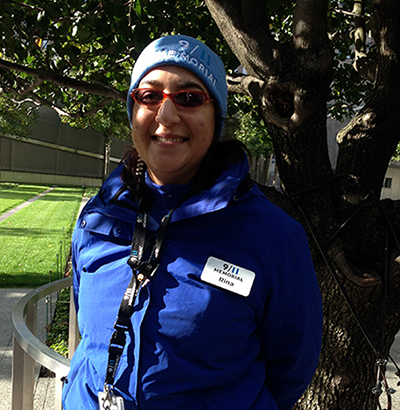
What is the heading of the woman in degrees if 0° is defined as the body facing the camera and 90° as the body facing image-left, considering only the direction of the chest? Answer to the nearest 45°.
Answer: approximately 45°

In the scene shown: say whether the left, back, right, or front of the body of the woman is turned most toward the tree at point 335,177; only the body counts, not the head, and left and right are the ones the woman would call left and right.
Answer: back

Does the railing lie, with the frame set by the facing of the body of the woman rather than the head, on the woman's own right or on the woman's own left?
on the woman's own right
